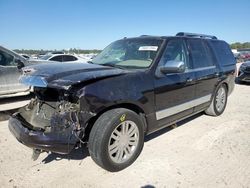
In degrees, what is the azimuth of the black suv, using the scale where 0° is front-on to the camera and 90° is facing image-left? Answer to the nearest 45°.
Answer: approximately 45°

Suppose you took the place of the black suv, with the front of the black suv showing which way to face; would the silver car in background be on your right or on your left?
on your right

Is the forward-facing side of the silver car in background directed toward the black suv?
no
